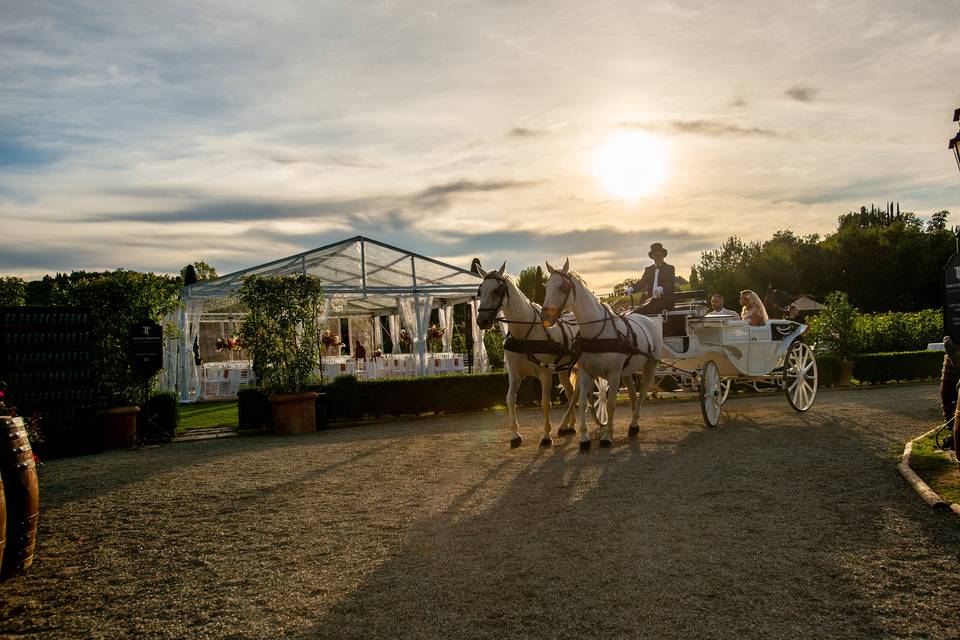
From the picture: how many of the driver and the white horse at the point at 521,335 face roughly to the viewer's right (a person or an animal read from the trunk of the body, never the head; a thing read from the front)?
0

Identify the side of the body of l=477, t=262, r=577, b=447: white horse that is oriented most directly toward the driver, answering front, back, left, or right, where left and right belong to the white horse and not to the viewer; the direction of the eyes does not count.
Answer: back

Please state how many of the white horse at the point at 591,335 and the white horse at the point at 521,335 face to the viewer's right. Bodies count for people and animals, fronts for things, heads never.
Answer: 0

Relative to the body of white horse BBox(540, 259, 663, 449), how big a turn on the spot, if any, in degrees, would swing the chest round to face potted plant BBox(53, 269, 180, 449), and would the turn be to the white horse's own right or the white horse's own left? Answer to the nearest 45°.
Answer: approximately 45° to the white horse's own right

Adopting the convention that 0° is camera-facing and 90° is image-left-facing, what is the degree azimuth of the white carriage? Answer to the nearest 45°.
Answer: approximately 45°

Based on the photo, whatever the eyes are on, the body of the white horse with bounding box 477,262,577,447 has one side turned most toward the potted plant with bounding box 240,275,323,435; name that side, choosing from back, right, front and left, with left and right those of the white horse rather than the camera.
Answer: right

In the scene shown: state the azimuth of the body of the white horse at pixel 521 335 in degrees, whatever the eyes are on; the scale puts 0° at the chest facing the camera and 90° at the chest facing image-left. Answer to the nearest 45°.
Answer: approximately 45°

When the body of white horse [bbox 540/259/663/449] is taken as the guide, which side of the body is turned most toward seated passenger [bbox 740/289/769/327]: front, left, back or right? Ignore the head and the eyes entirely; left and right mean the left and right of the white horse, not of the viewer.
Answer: back
